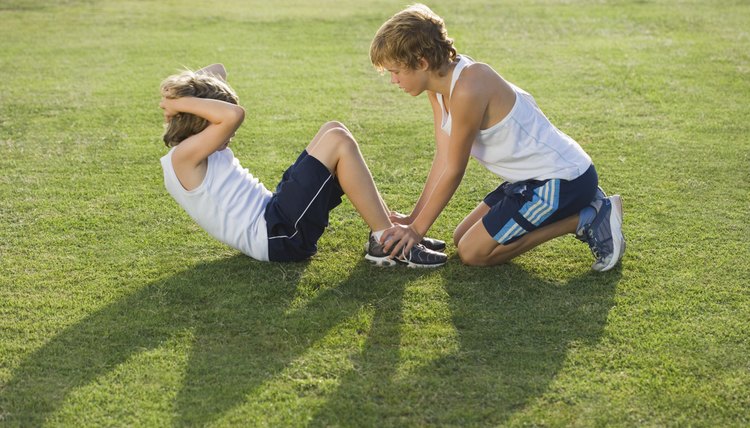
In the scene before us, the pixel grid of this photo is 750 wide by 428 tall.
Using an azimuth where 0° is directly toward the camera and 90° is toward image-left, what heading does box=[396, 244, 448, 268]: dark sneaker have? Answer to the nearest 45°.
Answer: approximately 270°
